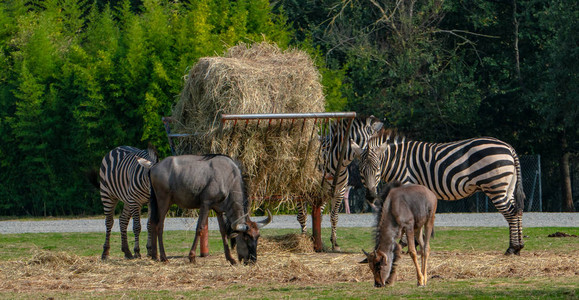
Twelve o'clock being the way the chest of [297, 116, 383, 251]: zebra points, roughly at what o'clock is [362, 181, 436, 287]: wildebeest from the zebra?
The wildebeest is roughly at 1 o'clock from the zebra.

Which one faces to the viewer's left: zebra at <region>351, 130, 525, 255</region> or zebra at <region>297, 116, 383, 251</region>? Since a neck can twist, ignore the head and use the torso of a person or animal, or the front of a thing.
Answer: zebra at <region>351, 130, 525, 255</region>

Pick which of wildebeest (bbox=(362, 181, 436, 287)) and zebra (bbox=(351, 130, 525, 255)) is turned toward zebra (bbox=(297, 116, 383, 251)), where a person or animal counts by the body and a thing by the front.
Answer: zebra (bbox=(351, 130, 525, 255))

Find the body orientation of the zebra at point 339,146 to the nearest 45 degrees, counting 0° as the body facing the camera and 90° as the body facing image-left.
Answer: approximately 315°

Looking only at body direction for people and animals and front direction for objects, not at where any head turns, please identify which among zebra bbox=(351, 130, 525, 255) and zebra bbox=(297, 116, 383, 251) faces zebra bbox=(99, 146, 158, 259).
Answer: zebra bbox=(351, 130, 525, 255)

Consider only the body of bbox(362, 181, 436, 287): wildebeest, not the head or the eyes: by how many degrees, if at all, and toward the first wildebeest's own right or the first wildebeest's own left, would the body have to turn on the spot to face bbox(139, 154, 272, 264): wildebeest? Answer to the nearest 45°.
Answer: approximately 90° to the first wildebeest's own right

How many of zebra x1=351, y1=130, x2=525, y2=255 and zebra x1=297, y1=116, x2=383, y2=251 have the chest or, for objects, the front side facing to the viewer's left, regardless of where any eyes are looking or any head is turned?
1

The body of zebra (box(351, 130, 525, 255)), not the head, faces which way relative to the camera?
to the viewer's left
